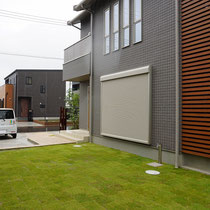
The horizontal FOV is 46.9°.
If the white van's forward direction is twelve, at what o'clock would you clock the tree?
The tree is roughly at 2 o'clock from the white van.

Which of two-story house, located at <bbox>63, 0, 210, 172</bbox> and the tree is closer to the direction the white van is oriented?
the tree

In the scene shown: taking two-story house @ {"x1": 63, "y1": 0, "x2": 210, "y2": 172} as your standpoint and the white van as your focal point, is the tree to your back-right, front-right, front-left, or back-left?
front-right

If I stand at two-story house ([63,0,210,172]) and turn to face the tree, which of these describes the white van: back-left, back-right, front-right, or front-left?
front-left

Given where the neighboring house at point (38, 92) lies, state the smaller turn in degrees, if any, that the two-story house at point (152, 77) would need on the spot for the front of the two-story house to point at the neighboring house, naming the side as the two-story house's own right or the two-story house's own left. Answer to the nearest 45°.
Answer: approximately 90° to the two-story house's own right

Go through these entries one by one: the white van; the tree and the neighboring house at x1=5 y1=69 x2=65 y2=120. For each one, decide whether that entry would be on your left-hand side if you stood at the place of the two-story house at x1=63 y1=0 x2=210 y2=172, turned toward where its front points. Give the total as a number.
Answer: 0

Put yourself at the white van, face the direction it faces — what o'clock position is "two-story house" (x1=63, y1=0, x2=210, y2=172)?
The two-story house is roughly at 5 o'clock from the white van.

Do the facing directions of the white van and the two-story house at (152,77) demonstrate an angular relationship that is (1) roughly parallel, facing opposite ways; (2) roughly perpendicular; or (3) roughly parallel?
roughly perpendicular

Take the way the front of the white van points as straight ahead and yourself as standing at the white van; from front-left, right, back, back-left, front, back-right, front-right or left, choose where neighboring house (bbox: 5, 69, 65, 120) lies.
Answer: front

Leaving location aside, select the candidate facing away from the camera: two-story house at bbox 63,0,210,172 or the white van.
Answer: the white van

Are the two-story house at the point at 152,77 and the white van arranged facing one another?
no

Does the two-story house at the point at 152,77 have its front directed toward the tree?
no

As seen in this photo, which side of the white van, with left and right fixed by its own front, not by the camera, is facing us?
back
